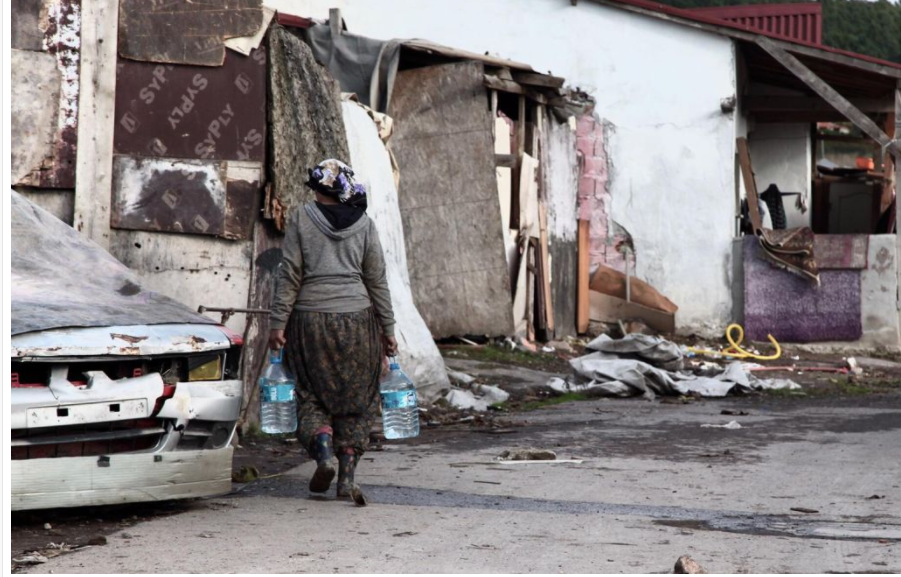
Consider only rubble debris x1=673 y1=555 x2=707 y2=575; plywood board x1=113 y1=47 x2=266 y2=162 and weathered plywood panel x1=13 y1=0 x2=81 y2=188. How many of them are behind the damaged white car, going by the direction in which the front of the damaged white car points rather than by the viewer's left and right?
2

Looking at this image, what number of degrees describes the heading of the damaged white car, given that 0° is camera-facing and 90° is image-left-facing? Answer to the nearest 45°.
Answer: approximately 0°

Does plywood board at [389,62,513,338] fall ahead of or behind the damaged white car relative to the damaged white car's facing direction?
behind

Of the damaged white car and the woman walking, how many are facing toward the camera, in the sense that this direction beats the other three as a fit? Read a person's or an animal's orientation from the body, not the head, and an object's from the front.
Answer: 1

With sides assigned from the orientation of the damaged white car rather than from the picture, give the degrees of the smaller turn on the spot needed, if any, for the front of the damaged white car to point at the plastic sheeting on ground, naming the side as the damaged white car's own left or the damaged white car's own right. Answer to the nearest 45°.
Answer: approximately 135° to the damaged white car's own left

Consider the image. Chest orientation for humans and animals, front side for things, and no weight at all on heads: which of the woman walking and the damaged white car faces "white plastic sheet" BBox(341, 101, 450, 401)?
the woman walking

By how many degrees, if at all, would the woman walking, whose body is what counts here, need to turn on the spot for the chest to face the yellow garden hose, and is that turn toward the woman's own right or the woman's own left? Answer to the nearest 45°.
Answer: approximately 45° to the woman's own right

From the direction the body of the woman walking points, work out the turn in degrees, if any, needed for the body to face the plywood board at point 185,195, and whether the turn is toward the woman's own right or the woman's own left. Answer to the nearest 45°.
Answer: approximately 45° to the woman's own left

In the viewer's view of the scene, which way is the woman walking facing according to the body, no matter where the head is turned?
away from the camera

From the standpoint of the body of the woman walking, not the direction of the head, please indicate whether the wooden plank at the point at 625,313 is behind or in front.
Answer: in front

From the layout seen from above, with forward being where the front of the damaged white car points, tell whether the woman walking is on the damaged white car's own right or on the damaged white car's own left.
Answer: on the damaged white car's own left

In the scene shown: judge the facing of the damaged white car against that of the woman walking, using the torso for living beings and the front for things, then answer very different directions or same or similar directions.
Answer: very different directions

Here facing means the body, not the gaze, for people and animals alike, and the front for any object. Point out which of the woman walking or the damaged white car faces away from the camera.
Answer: the woman walking

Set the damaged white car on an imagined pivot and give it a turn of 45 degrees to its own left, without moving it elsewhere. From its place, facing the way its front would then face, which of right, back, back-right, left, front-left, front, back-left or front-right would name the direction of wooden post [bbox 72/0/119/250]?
back-left
